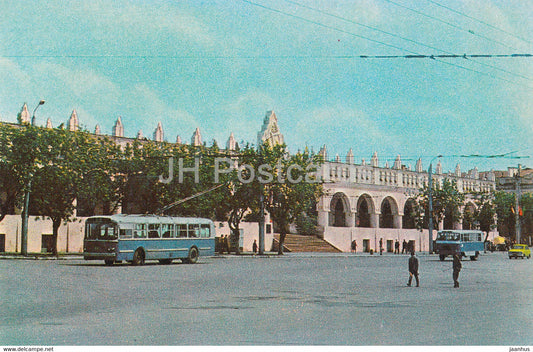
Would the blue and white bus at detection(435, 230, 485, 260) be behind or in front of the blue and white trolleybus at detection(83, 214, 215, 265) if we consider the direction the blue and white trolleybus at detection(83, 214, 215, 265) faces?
behind

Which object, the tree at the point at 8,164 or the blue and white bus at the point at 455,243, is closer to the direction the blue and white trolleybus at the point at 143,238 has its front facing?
the tree

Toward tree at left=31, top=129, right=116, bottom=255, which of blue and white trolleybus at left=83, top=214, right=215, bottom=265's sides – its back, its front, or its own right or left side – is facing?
right

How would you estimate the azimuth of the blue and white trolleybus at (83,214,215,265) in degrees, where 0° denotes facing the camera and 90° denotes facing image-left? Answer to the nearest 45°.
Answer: approximately 45°

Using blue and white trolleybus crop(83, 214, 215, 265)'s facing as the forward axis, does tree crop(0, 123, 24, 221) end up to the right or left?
on its right

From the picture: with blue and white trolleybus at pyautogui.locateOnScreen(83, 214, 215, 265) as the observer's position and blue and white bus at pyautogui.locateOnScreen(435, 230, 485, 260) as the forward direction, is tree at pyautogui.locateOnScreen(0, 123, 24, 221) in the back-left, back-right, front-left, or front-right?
back-left
